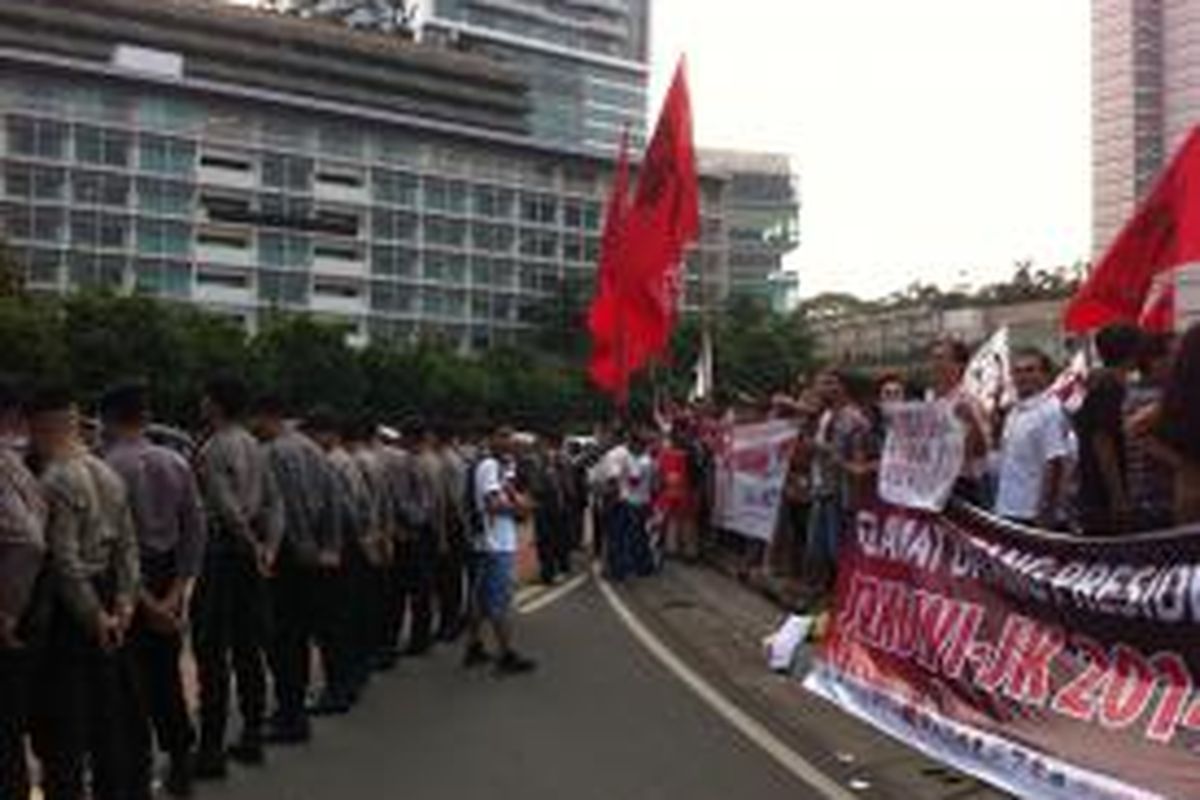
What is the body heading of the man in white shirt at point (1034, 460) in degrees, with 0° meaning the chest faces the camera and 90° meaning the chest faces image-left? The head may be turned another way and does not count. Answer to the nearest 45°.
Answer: approximately 45°

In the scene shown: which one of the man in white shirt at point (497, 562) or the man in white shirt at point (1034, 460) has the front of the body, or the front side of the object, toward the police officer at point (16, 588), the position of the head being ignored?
the man in white shirt at point (1034, 460)

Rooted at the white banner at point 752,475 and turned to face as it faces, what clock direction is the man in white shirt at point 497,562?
The man in white shirt is roughly at 11 o'clock from the white banner.

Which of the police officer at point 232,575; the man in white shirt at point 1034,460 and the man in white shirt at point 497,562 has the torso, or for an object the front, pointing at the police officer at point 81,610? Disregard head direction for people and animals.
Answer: the man in white shirt at point 1034,460

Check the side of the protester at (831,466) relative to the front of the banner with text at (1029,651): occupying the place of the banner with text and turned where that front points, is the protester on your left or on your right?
on your right

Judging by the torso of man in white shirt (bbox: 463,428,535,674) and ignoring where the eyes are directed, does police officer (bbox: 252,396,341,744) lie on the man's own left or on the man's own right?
on the man's own right

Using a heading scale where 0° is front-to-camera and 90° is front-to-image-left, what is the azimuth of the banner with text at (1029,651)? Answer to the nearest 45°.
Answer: approximately 45°

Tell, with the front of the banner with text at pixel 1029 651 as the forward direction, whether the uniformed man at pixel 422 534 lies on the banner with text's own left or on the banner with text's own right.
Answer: on the banner with text's own right
